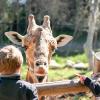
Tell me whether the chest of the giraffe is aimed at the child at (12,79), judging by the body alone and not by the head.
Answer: yes

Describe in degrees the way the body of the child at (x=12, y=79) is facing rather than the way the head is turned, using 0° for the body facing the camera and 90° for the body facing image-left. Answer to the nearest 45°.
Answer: approximately 180°

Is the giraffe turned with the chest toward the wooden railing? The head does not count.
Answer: yes

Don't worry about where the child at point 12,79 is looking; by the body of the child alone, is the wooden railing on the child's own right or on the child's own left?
on the child's own right
